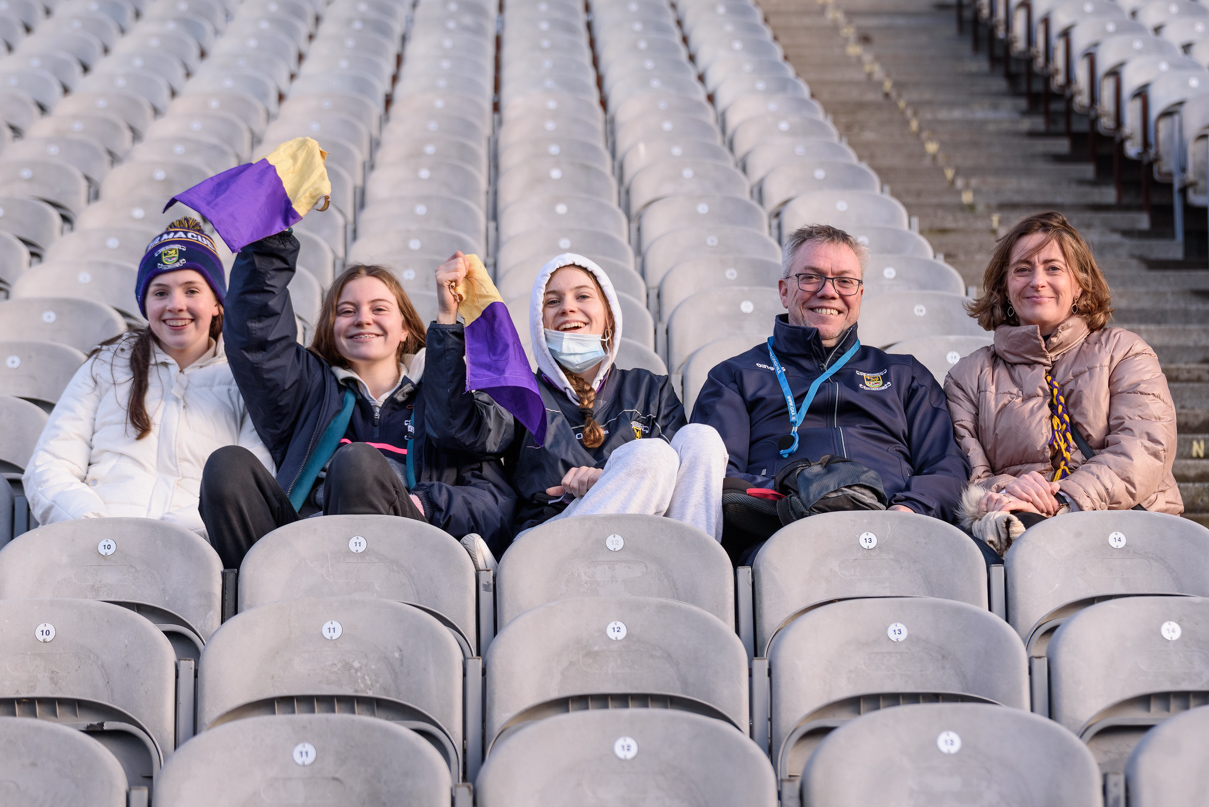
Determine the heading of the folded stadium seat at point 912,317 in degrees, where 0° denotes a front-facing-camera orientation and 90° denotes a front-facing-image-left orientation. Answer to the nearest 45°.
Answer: approximately 0°

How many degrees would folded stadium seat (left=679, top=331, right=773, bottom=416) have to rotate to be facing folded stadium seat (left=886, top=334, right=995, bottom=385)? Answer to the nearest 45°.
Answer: approximately 90° to its left

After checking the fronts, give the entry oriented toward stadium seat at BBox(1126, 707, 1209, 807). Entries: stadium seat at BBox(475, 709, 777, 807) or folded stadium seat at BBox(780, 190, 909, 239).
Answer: the folded stadium seat

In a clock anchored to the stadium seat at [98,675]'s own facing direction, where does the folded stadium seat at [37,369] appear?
The folded stadium seat is roughly at 6 o'clock from the stadium seat.

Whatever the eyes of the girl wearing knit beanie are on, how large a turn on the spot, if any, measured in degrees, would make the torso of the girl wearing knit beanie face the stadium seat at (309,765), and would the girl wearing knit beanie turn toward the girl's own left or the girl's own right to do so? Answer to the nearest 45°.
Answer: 0° — they already face it

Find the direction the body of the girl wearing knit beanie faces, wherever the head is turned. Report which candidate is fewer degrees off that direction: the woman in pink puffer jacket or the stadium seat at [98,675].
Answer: the stadium seat

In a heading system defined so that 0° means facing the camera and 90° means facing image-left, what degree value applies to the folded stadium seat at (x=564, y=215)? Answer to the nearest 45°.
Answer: approximately 0°
